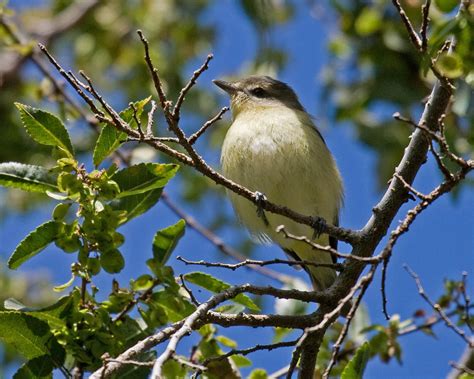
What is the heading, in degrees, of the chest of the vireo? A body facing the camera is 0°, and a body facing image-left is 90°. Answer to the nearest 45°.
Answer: approximately 45°
